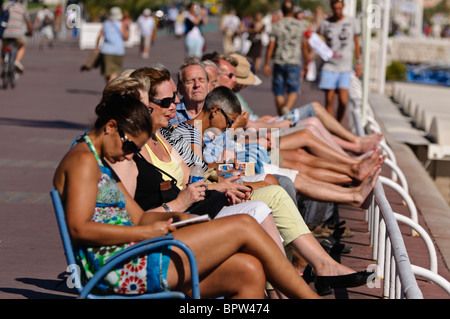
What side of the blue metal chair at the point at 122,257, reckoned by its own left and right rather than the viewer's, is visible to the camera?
right

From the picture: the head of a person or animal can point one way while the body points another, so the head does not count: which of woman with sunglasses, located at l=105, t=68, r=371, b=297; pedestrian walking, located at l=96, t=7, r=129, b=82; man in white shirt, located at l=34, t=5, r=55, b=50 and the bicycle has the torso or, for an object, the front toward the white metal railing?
the woman with sunglasses

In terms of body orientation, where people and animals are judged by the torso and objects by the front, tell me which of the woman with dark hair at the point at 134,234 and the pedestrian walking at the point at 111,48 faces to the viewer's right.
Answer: the woman with dark hair

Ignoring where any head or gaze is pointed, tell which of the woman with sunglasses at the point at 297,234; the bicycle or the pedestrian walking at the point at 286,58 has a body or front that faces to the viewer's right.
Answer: the woman with sunglasses

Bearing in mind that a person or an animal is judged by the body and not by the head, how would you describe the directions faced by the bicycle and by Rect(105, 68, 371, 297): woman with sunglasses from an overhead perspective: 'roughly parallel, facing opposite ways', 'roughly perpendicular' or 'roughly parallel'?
roughly perpendicular

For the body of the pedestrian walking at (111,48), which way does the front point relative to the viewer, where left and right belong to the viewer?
facing away from the viewer

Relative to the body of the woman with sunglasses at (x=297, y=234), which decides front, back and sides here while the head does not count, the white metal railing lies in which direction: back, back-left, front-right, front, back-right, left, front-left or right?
front

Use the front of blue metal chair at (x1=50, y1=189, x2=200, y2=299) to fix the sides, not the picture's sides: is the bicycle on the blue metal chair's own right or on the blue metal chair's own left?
on the blue metal chair's own left

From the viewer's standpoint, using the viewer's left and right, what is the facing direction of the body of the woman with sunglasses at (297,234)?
facing to the right of the viewer

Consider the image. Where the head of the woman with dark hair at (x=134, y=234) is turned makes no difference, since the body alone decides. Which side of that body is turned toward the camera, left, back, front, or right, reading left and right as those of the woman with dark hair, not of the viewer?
right

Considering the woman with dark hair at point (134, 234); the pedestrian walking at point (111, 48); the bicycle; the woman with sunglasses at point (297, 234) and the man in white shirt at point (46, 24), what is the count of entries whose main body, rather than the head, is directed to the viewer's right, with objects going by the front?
2
